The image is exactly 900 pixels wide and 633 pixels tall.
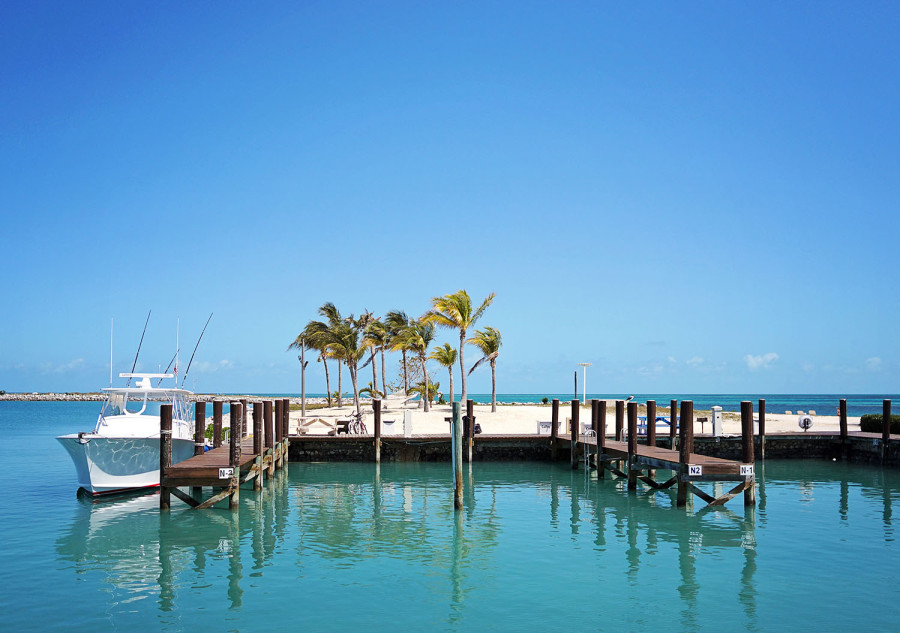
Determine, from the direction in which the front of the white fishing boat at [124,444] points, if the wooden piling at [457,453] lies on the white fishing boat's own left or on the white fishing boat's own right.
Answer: on the white fishing boat's own left

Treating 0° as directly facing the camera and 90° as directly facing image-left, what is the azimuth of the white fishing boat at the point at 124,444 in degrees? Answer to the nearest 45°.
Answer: approximately 45°

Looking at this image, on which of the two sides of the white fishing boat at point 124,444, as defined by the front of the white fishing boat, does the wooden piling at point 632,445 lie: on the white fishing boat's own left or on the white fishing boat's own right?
on the white fishing boat's own left

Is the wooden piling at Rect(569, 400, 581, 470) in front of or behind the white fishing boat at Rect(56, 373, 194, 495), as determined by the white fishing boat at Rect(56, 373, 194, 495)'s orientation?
behind

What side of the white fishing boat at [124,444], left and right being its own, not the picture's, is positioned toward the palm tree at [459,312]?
back

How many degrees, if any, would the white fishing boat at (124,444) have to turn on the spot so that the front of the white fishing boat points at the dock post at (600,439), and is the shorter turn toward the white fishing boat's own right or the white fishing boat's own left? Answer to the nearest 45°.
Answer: approximately 135° to the white fishing boat's own left
